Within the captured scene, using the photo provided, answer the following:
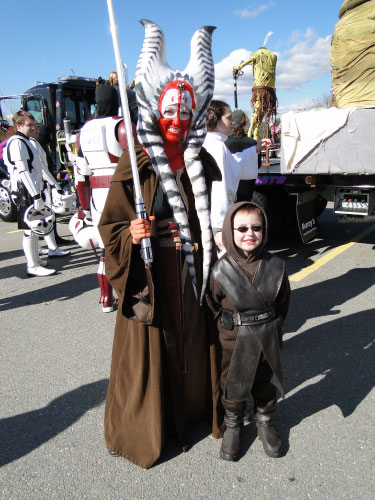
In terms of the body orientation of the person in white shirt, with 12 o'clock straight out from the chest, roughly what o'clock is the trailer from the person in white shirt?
The trailer is roughly at 10 o'clock from the person in white shirt.

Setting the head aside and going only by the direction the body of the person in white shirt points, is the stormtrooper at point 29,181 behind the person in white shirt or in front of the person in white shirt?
behind

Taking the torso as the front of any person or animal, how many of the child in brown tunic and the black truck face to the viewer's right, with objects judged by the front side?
0

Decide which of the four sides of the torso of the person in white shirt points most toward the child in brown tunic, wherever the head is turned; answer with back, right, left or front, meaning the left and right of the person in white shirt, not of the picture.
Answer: right

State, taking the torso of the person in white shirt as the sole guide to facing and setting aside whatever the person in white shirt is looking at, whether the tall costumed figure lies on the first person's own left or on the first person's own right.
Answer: on the first person's own right

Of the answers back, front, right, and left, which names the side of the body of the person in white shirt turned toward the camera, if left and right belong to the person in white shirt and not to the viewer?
right

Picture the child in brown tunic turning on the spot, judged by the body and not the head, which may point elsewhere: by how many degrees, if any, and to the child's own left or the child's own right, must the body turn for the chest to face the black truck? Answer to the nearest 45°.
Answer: approximately 135° to the child's own right

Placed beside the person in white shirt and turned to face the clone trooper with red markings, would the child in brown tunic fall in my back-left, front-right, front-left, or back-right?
back-left

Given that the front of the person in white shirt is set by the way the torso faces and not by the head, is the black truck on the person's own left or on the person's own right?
on the person's own left

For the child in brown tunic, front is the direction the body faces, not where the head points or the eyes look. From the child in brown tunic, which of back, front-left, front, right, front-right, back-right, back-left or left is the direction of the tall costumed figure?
right

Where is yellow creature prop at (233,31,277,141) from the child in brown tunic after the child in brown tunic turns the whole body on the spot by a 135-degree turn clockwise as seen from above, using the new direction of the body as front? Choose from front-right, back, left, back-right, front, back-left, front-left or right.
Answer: front-right

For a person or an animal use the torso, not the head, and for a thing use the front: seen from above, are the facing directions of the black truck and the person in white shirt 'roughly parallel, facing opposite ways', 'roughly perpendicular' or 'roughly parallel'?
roughly perpendicular

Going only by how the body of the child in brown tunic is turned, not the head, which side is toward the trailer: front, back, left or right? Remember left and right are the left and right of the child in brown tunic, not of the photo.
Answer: back
